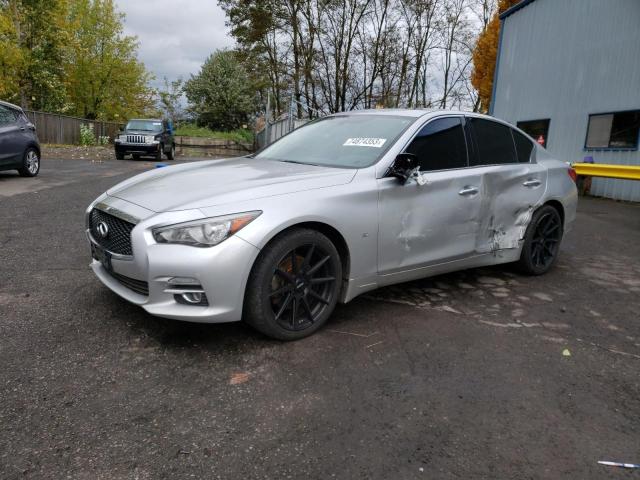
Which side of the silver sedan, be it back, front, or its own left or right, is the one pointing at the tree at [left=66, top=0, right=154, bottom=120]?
right

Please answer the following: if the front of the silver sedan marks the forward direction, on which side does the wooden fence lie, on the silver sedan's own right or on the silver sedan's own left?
on the silver sedan's own right

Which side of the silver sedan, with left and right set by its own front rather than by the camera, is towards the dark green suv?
right

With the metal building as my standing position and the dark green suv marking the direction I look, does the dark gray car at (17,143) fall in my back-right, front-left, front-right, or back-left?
front-left

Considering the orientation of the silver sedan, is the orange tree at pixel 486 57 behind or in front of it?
behind

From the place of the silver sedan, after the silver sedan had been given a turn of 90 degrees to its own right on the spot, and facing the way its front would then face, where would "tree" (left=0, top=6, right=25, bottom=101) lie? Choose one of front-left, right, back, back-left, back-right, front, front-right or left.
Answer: front

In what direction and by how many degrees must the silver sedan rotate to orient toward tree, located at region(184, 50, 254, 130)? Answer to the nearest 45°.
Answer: approximately 135° to its right

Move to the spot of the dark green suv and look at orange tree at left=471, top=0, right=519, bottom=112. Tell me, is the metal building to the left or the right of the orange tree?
right

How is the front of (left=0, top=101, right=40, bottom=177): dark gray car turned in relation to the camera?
facing the viewer and to the left of the viewer

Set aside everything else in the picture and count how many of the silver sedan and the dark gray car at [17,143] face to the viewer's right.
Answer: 0

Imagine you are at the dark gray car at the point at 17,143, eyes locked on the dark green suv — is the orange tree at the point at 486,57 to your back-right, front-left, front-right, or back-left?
front-right

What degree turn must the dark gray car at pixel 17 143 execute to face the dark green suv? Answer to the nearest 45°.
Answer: approximately 180°
